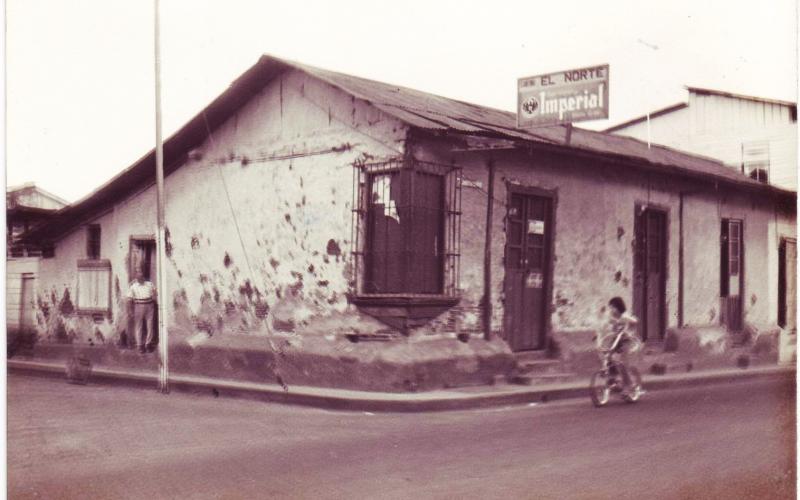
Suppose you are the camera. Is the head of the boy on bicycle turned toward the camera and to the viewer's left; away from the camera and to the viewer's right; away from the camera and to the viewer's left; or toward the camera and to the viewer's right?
toward the camera and to the viewer's left

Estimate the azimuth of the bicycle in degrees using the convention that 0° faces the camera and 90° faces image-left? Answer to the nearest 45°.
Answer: approximately 45°

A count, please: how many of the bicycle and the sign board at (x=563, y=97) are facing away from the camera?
0

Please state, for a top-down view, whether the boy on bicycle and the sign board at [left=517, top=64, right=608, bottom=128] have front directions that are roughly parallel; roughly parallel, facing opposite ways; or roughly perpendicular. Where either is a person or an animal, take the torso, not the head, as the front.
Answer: roughly parallel

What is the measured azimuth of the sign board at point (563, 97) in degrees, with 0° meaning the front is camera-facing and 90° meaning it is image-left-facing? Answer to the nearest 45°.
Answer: approximately 45°

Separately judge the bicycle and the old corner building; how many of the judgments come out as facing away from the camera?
0

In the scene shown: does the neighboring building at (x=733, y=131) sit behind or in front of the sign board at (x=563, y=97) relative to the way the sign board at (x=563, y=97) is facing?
behind
